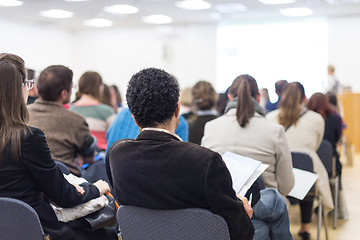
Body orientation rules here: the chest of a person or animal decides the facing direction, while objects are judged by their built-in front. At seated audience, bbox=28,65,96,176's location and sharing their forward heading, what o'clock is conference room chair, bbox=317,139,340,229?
The conference room chair is roughly at 1 o'clock from the seated audience.

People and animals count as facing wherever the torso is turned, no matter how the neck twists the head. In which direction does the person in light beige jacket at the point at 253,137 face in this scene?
away from the camera

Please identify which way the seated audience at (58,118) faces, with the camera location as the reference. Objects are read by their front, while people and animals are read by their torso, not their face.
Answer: facing away from the viewer and to the right of the viewer

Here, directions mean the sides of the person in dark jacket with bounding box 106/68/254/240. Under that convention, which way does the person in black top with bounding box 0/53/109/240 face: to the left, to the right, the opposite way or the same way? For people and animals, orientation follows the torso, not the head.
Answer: the same way

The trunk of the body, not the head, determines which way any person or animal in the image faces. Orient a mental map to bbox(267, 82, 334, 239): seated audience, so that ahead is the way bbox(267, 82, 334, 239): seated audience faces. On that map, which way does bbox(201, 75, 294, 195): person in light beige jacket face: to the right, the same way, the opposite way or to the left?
the same way

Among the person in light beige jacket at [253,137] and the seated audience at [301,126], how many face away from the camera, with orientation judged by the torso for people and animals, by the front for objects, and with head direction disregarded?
2

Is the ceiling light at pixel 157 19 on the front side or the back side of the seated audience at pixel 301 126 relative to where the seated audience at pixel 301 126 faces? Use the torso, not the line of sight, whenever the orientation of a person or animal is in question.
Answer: on the front side

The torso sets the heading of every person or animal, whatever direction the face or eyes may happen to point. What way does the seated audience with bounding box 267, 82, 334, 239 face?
away from the camera

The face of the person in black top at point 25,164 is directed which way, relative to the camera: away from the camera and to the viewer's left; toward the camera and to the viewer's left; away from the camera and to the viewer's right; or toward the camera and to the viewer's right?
away from the camera and to the viewer's right

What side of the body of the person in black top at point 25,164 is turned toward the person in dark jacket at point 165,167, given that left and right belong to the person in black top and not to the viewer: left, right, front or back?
right

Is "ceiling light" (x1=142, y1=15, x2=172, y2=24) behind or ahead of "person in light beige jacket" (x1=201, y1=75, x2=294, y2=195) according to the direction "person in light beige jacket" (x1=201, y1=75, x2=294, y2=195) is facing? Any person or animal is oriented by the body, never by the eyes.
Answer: ahead

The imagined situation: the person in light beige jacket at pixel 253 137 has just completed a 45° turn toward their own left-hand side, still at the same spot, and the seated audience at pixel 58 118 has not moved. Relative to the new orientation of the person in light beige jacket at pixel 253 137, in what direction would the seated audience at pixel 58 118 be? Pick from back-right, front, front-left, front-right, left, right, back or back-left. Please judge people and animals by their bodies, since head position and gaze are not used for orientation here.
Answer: front-left

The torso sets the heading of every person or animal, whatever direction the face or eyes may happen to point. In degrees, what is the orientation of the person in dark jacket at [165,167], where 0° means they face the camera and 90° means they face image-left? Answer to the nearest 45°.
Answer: approximately 225°

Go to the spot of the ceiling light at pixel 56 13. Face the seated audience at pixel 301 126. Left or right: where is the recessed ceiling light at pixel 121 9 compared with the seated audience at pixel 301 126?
left

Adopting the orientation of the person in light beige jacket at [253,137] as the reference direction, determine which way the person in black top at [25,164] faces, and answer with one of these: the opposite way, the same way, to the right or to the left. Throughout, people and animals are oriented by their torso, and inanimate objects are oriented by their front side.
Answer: the same way

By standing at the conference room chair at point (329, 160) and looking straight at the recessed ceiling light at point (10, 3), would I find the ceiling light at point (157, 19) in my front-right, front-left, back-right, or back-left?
front-right

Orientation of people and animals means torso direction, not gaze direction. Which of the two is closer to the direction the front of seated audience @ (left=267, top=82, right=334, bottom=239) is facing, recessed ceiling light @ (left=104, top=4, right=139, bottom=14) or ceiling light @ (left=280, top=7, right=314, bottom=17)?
the ceiling light

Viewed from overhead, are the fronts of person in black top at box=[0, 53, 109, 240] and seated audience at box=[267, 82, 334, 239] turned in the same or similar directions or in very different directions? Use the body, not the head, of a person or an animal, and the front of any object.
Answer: same or similar directions

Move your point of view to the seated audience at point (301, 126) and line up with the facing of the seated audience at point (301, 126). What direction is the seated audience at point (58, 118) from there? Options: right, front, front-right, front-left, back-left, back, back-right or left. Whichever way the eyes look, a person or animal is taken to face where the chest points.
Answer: back-left
